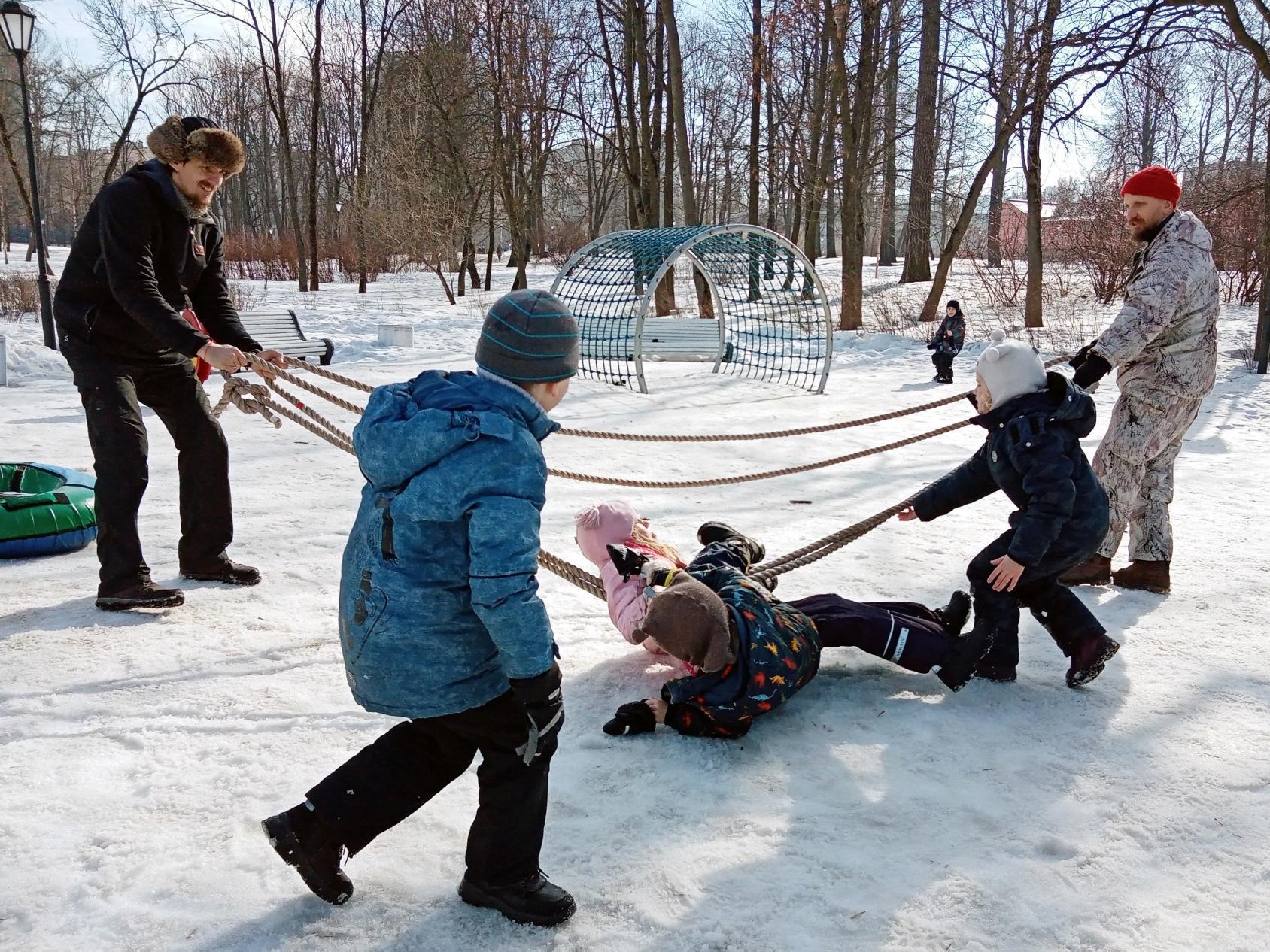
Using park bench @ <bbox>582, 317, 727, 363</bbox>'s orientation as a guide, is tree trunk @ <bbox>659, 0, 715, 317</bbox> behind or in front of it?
behind

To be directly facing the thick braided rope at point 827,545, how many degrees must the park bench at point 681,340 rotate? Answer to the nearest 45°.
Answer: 0° — it already faces it

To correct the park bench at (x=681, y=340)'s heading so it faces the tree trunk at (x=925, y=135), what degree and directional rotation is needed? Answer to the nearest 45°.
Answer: approximately 135° to its left

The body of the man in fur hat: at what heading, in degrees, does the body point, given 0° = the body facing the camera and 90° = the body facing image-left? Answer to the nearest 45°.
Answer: approximately 315°

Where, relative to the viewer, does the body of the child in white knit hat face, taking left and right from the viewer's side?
facing to the left of the viewer

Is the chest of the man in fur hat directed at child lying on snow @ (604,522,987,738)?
yes

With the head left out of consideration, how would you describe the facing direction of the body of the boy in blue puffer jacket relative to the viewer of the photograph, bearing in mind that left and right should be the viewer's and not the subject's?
facing away from the viewer and to the right of the viewer

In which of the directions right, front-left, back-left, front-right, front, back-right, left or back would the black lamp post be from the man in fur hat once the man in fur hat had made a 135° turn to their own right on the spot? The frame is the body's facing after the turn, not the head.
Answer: right

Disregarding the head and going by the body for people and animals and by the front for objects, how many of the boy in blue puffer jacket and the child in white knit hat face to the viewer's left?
1

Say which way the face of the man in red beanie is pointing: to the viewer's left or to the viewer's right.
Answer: to the viewer's left

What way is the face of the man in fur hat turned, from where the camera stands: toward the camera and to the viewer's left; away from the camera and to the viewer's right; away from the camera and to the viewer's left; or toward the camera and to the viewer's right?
toward the camera and to the viewer's right

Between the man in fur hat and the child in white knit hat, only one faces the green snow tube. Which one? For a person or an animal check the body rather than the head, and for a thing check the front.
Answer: the child in white knit hat
